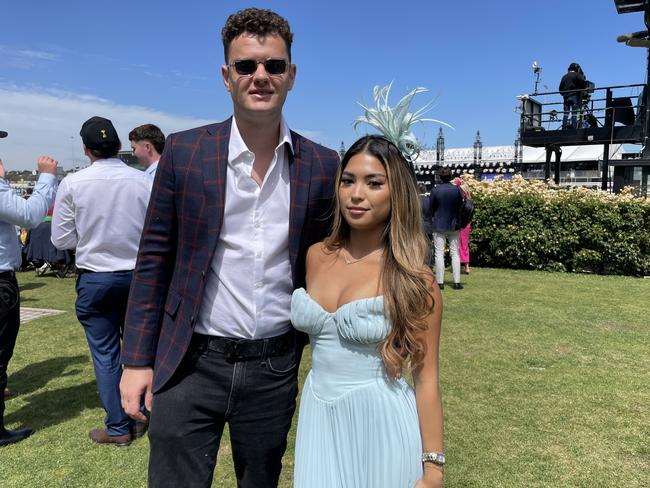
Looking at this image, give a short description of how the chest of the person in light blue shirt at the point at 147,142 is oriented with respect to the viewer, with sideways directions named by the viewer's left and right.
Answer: facing to the left of the viewer

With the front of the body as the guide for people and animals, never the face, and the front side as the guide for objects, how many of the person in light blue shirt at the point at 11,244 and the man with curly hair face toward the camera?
1

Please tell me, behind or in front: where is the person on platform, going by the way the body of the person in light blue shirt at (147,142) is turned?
behind

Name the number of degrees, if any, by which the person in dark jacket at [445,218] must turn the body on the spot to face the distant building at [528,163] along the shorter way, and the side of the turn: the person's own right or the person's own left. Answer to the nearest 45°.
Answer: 0° — they already face it

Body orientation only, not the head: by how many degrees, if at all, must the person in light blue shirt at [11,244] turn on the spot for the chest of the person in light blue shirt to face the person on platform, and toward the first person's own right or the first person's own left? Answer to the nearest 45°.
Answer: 0° — they already face them

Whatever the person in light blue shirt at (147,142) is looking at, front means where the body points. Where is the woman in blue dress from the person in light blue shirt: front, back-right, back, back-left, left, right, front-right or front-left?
left

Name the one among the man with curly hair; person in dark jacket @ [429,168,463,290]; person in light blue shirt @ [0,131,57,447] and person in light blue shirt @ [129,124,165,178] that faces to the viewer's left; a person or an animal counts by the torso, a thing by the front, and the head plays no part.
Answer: person in light blue shirt @ [129,124,165,178]

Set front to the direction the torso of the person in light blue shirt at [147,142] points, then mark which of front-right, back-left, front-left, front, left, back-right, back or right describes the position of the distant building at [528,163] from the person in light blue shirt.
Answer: back-right

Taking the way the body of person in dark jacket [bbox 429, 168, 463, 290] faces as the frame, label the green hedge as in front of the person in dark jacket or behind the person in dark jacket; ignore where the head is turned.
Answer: in front

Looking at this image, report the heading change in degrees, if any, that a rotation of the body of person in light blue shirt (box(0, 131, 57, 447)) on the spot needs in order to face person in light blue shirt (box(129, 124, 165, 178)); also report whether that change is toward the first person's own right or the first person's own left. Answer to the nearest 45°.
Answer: approximately 45° to the first person's own left

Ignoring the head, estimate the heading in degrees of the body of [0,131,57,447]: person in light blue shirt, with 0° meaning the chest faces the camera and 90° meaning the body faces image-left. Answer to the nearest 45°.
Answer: approximately 270°

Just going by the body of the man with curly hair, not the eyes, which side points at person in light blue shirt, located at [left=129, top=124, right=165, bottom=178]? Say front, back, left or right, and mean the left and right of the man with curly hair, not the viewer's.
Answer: back

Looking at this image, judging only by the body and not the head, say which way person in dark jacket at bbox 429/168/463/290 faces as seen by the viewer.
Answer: away from the camera

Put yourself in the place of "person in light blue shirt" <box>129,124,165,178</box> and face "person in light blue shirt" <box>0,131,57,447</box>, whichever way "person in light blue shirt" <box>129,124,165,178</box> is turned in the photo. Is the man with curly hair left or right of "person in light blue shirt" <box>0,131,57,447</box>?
left
